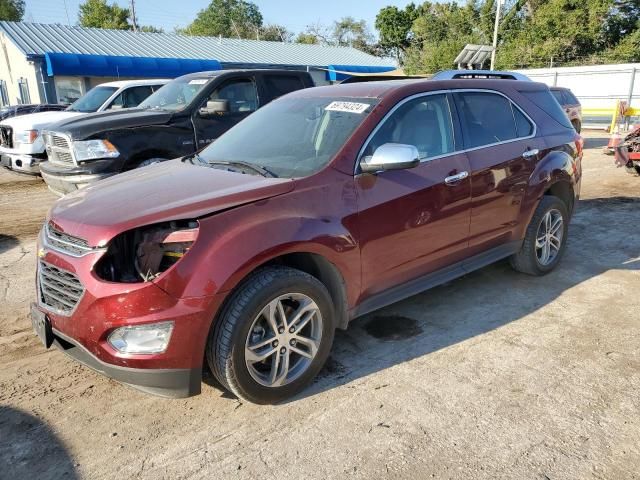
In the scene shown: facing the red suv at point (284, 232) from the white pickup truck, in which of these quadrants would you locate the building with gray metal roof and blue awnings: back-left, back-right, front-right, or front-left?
back-left

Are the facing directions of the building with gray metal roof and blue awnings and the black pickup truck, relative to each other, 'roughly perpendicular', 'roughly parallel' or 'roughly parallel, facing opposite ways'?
roughly perpendicular

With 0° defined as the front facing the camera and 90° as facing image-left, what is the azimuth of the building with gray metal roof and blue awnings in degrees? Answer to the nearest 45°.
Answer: approximately 315°

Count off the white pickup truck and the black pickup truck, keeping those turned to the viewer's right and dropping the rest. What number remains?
0

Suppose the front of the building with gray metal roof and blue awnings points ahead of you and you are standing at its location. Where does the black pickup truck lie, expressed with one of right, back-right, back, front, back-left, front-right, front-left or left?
front-right

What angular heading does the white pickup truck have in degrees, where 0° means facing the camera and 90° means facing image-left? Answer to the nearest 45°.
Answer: approximately 45°

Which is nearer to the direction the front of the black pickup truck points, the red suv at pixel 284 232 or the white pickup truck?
the red suv

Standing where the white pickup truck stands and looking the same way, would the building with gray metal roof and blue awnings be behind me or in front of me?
behind

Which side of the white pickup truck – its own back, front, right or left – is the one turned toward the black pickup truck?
left

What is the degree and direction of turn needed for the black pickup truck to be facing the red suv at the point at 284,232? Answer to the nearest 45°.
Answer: approximately 45° to its left

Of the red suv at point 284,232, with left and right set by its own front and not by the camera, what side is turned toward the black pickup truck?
right

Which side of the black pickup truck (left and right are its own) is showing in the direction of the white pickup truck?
right

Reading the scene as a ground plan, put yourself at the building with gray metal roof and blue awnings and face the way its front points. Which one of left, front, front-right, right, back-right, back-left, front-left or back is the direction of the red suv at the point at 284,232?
front-right

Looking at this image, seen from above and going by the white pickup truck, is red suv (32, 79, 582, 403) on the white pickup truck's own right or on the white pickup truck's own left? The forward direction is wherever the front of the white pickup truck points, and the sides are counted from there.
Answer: on the white pickup truck's own left

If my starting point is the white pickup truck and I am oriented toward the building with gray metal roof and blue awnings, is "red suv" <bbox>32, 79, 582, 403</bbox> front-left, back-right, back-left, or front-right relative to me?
back-right
